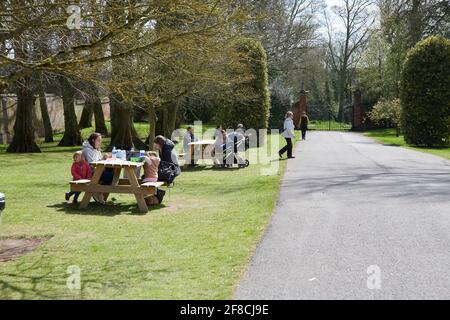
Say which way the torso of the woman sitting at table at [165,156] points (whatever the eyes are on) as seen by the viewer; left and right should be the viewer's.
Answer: facing to the left of the viewer

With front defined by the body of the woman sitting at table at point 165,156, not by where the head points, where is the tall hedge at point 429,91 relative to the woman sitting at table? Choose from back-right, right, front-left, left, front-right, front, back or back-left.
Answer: back-right

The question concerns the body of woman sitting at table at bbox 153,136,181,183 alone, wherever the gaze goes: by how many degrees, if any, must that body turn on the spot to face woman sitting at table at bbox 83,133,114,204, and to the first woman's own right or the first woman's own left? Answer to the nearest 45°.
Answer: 0° — they already face them

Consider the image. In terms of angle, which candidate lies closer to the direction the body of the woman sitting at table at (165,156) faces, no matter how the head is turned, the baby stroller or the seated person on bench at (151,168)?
the seated person on bench

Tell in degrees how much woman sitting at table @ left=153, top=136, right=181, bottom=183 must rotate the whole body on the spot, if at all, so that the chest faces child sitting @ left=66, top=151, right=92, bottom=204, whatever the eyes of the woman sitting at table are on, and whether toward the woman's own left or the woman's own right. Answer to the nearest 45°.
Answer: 0° — they already face them

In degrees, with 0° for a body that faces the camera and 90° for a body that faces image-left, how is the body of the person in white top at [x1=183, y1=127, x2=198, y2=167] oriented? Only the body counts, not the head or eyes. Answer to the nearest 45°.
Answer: approximately 270°

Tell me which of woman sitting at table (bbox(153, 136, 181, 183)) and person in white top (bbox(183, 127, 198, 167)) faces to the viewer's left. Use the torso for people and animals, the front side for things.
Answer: the woman sitting at table

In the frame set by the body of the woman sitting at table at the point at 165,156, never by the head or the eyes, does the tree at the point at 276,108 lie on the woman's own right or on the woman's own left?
on the woman's own right

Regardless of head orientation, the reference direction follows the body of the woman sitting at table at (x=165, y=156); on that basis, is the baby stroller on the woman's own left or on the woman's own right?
on the woman's own right

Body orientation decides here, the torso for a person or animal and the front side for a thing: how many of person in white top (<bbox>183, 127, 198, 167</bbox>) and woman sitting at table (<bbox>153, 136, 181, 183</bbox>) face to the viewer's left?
1

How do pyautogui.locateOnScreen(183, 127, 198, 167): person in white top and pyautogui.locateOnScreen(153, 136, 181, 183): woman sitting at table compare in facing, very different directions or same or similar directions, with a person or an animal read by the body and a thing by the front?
very different directions
